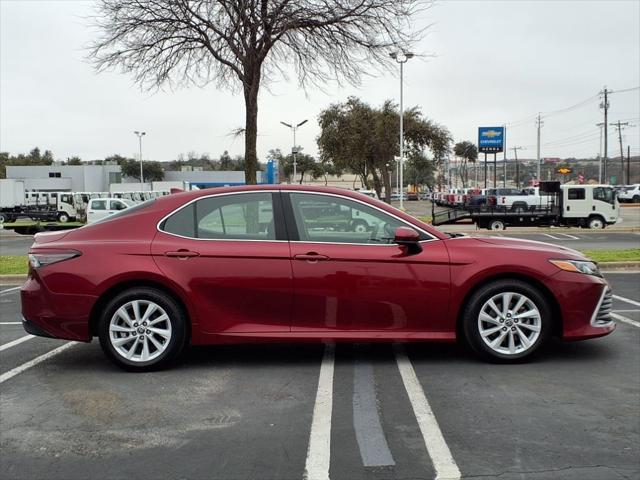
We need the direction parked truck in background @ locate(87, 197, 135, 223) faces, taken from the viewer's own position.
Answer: facing to the right of the viewer

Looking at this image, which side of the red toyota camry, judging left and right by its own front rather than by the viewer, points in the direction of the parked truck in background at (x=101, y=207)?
left

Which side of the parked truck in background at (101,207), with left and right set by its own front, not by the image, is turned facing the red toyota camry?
right

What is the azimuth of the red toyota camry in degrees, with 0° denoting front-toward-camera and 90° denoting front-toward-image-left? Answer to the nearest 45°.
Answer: approximately 270°
